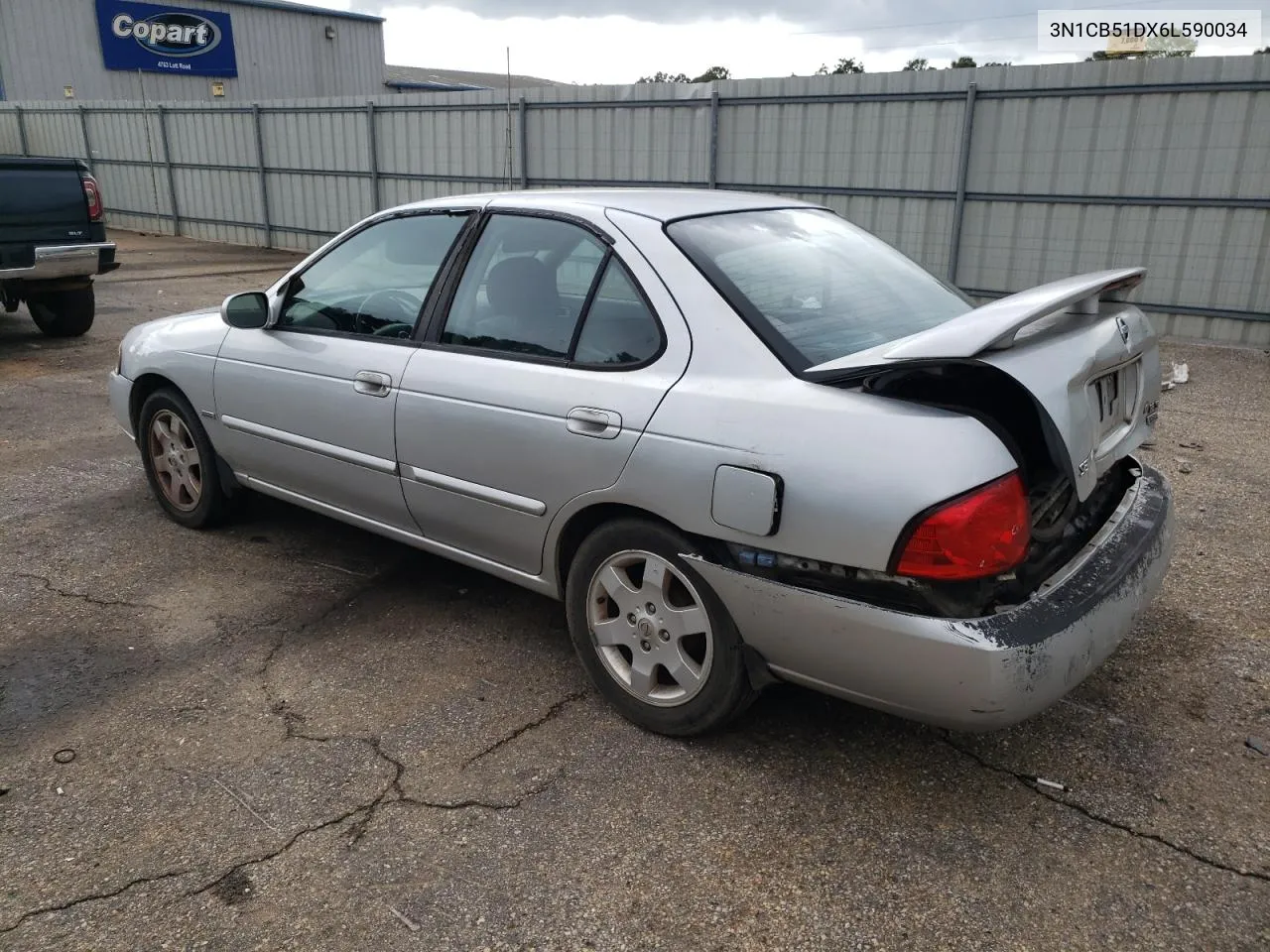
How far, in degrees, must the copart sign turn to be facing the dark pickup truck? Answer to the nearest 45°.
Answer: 0° — it already faces it

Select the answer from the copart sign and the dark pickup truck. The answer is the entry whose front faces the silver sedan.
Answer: the copart sign

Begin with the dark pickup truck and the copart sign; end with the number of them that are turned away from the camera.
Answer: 1

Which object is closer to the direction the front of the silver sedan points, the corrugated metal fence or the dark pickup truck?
the dark pickup truck

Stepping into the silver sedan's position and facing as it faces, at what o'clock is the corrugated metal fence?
The corrugated metal fence is roughly at 2 o'clock from the silver sedan.

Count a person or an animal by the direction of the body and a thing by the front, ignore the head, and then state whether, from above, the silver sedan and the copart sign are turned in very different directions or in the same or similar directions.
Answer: very different directions

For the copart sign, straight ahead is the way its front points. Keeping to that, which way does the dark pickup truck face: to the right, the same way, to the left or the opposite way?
the opposite way

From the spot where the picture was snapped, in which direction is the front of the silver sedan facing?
facing away from the viewer and to the left of the viewer

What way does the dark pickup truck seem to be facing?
away from the camera

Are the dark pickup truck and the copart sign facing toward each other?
yes

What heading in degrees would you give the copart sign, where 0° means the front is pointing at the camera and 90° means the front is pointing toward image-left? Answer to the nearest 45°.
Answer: approximately 0°
